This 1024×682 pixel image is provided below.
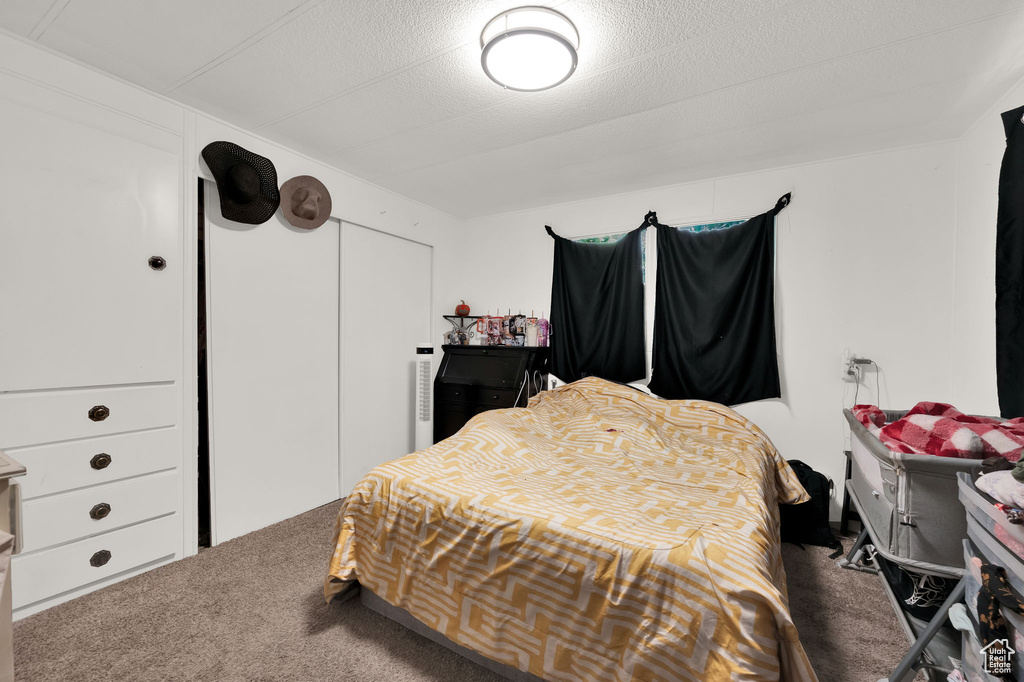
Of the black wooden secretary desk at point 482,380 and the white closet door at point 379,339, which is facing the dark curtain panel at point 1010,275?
the white closet door

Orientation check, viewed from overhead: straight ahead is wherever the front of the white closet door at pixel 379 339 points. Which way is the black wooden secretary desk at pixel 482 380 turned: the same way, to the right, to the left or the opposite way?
to the right

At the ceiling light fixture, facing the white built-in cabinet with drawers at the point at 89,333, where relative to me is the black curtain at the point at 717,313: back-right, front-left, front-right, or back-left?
back-right

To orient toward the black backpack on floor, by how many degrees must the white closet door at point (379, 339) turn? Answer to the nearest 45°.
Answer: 0° — it already faces it

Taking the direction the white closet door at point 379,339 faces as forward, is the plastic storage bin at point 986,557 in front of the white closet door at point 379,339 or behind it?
in front

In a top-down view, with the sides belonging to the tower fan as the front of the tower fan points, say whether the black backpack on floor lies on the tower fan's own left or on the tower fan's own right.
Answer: on the tower fan's own left

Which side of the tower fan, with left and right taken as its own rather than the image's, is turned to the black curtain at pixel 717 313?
left

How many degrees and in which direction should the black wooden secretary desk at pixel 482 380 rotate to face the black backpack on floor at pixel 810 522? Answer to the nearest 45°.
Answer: approximately 90° to its left

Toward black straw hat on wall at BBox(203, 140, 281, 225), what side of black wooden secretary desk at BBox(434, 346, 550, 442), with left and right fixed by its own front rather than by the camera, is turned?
front

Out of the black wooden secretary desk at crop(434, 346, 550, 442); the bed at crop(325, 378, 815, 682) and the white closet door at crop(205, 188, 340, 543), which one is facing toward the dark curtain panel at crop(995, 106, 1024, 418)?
the white closet door

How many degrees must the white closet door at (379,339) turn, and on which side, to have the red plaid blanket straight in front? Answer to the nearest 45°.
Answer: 0° — it already faces it

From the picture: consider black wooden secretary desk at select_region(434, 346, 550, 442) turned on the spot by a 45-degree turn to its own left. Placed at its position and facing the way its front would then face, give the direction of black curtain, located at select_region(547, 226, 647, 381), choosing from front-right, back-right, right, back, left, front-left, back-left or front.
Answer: left

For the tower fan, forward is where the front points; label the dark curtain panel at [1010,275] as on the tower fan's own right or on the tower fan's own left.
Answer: on the tower fan's own left

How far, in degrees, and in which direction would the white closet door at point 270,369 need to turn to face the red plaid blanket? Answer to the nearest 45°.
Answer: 0° — it already faces it

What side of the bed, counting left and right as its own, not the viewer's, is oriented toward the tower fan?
right
